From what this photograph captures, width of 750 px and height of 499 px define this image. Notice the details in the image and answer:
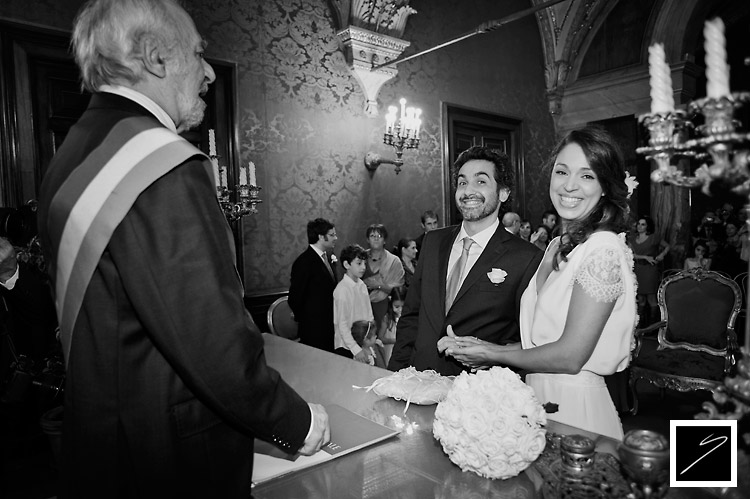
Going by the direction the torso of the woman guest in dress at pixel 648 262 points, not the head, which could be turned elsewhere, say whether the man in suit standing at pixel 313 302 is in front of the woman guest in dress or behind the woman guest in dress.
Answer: in front

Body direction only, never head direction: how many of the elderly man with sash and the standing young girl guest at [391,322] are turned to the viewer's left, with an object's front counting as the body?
0

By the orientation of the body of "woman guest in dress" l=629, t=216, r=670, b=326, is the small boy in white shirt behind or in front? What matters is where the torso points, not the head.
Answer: in front

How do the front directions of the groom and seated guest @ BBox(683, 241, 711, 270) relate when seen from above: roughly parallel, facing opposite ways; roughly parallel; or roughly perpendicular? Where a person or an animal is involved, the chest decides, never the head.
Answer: roughly parallel

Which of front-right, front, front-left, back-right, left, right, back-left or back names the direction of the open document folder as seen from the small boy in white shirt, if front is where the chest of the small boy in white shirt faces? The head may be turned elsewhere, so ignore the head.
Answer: front-right

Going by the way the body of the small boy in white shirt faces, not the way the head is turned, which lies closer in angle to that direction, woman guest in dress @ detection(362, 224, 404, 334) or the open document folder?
the open document folder

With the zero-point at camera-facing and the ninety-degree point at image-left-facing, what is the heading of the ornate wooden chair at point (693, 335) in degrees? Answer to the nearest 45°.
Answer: approximately 45°

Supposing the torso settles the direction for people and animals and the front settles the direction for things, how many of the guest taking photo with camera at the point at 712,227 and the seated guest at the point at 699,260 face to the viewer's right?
0

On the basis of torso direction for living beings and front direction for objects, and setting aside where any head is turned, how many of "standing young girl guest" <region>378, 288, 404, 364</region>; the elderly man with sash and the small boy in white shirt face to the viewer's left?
0

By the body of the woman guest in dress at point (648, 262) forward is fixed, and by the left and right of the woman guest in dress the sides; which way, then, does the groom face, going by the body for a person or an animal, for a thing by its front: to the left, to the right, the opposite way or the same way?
the same way

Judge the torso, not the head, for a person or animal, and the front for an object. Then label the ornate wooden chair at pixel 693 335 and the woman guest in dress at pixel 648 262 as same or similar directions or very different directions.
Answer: same or similar directions

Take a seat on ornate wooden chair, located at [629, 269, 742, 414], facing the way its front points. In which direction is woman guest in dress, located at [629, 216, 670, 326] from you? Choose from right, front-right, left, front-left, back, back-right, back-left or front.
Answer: back-right

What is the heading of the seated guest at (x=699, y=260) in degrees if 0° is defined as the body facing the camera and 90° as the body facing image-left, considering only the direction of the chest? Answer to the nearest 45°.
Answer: approximately 45°

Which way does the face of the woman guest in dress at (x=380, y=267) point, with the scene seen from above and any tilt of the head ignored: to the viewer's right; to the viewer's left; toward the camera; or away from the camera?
toward the camera

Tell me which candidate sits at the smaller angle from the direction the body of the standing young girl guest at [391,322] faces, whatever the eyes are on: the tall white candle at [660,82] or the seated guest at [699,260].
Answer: the tall white candle

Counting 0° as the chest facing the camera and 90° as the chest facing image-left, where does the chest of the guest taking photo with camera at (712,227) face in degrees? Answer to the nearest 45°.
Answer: approximately 45°
